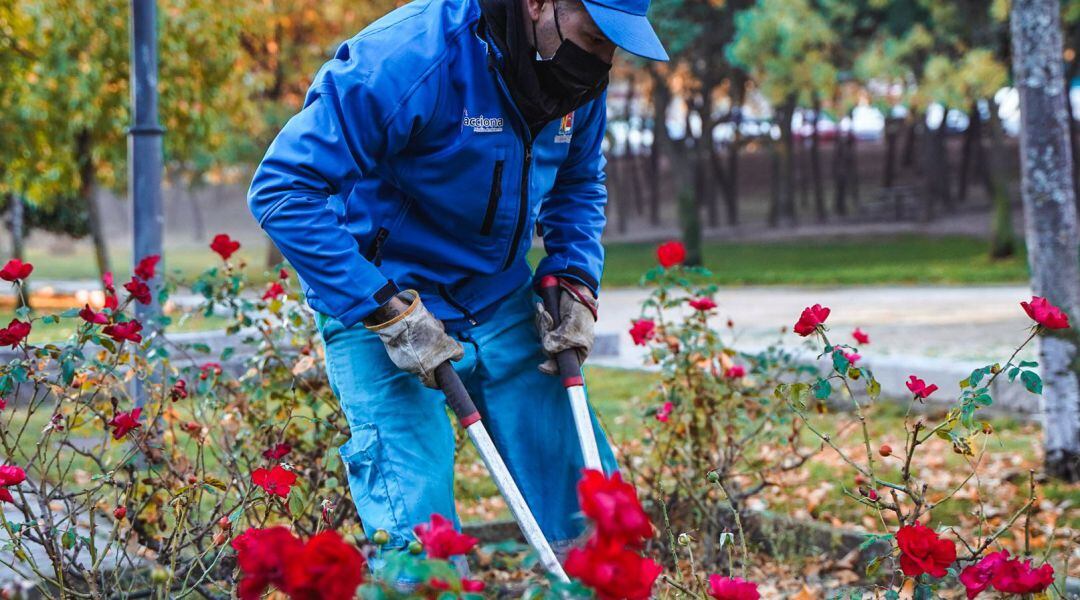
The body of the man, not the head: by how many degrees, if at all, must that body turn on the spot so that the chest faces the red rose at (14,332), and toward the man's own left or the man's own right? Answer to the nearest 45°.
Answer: approximately 135° to the man's own right

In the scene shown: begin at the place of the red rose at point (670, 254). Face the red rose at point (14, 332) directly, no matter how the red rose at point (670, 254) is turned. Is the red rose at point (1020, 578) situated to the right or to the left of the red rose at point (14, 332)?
left

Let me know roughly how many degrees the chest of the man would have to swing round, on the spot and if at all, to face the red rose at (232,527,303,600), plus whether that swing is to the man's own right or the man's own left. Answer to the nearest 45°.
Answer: approximately 45° to the man's own right

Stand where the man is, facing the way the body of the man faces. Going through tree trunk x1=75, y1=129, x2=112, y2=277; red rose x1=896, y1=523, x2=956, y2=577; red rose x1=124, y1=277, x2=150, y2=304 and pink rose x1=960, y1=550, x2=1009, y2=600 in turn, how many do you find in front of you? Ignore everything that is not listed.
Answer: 2

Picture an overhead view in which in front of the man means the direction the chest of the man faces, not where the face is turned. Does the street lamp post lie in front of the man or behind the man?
behind

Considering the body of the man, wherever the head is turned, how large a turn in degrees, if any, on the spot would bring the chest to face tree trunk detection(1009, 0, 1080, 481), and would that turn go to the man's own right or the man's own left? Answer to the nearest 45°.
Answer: approximately 90° to the man's own left

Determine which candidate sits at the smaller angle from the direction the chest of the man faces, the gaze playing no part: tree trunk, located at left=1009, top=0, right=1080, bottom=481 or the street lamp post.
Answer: the tree trunk

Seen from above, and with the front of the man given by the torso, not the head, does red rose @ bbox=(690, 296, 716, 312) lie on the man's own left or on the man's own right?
on the man's own left

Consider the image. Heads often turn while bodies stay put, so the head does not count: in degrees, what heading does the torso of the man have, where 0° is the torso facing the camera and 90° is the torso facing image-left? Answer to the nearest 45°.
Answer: approximately 315°
